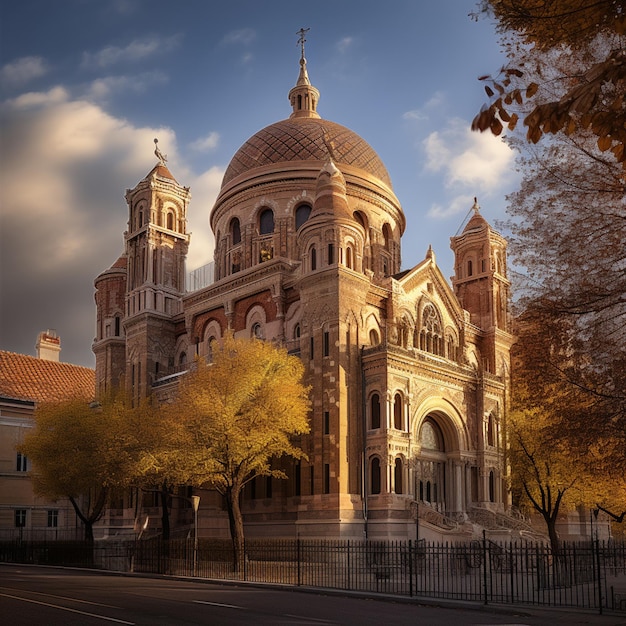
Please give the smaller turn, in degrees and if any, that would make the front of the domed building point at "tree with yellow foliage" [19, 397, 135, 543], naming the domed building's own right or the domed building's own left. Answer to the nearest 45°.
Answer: approximately 135° to the domed building's own right

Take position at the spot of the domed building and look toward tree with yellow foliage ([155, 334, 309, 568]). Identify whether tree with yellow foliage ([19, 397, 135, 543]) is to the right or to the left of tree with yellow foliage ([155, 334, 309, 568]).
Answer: right

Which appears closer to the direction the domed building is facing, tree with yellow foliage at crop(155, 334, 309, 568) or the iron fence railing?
the iron fence railing

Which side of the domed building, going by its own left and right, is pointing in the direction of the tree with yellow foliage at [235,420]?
right

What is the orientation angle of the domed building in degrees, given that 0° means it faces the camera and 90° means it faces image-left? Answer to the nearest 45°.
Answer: approximately 315°

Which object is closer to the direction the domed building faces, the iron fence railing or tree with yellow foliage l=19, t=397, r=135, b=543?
the iron fence railing
